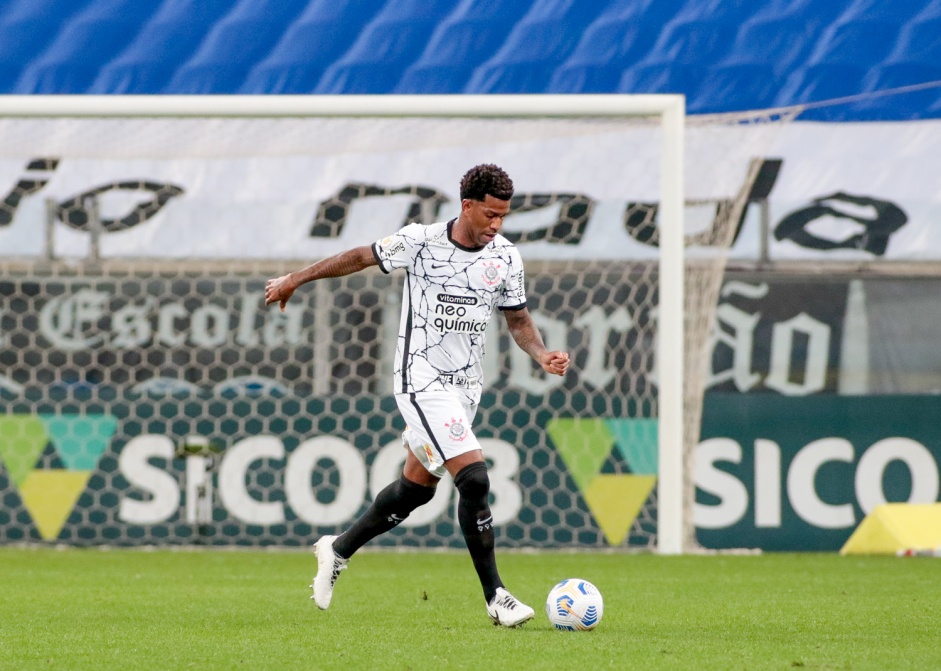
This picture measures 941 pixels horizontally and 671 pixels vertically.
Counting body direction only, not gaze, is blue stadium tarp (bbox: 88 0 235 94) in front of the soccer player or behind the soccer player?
behind

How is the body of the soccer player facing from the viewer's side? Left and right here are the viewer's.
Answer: facing the viewer and to the right of the viewer

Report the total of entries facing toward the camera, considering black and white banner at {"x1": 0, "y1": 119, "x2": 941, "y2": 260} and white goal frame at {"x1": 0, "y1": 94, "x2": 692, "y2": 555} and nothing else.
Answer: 2

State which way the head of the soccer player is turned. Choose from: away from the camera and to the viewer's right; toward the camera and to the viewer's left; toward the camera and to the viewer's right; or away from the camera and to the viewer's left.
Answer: toward the camera and to the viewer's right

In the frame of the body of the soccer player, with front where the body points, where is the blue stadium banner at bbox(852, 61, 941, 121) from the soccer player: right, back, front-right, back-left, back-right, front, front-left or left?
left

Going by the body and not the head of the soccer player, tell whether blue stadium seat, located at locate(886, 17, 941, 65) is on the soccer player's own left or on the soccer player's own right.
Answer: on the soccer player's own left

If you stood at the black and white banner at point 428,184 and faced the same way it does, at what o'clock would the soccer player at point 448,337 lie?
The soccer player is roughly at 12 o'clock from the black and white banner.

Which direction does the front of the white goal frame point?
toward the camera

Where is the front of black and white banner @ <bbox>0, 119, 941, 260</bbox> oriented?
toward the camera
